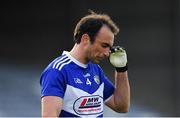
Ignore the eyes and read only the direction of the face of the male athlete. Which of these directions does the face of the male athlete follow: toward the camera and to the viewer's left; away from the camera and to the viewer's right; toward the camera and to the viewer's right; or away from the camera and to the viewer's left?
toward the camera and to the viewer's right

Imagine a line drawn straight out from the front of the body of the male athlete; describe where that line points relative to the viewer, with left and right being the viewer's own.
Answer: facing the viewer and to the right of the viewer
